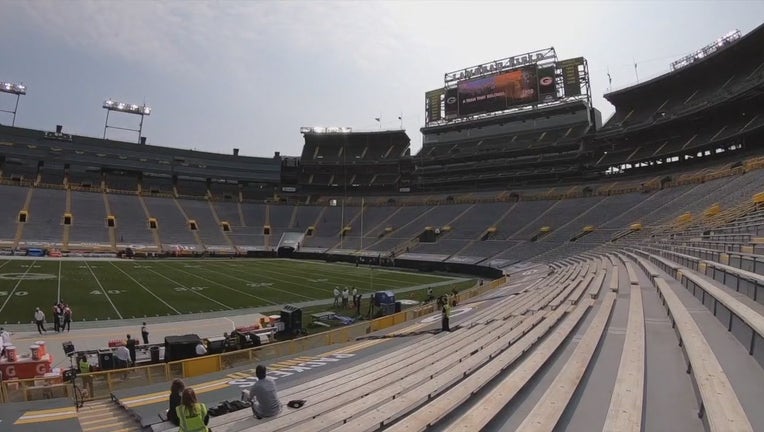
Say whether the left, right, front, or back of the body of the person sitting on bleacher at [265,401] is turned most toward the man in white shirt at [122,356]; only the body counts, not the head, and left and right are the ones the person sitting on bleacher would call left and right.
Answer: front

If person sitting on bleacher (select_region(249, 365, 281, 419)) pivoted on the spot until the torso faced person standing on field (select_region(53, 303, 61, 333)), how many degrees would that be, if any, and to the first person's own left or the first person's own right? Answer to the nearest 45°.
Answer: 0° — they already face them

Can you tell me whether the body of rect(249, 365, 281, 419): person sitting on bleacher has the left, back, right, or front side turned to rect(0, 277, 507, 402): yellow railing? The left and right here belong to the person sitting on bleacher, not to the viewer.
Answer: front

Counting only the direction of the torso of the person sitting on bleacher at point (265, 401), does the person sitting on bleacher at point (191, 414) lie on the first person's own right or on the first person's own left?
on the first person's own left

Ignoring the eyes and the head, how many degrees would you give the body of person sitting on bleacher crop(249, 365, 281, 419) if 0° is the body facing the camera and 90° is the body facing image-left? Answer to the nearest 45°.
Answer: approximately 135°
